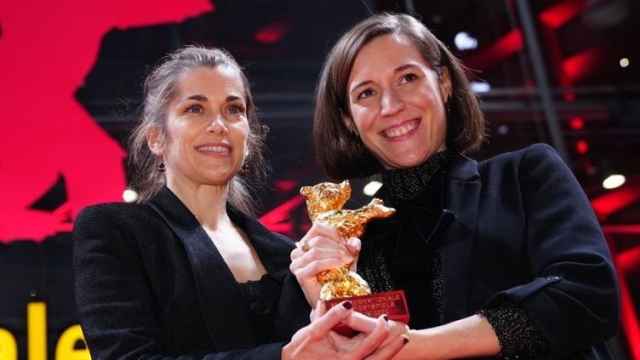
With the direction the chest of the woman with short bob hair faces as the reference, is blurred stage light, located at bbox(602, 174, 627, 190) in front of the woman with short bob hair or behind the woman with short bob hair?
behind

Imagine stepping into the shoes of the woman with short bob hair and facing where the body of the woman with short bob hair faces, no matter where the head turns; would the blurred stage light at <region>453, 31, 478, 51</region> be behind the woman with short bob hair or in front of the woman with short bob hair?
behind

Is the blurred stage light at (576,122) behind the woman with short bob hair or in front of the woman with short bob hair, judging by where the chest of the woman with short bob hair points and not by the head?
behind

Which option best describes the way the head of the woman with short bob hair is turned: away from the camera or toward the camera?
toward the camera

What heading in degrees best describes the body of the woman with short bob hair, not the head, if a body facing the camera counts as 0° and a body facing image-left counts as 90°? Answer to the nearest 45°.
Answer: approximately 45°
